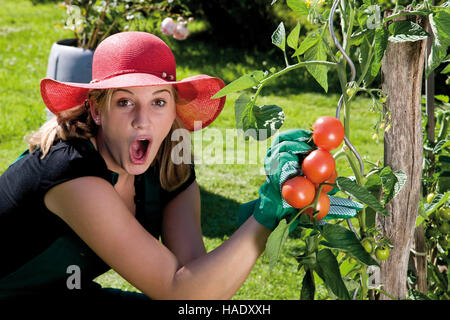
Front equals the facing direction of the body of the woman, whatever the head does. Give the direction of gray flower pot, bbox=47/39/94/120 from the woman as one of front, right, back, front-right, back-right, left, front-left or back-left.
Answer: back-left

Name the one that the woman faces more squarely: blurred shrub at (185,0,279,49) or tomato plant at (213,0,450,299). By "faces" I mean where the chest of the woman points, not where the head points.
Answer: the tomato plant

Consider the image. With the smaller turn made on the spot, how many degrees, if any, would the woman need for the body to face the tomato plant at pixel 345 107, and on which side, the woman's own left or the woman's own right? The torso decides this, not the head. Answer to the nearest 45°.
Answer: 0° — they already face it

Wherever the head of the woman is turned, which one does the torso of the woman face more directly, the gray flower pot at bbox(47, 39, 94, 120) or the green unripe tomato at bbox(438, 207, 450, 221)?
the green unripe tomato

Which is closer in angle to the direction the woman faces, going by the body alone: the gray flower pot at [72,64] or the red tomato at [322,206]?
the red tomato

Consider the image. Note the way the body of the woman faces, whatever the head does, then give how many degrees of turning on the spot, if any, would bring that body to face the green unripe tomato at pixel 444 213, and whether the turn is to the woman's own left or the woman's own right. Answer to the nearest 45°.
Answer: approximately 45° to the woman's own left

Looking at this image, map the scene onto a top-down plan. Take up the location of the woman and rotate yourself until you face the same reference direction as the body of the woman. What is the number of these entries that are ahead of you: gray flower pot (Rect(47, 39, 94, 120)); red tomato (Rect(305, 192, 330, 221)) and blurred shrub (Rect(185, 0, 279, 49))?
1

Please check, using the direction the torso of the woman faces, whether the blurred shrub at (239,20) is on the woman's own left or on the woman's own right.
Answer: on the woman's own left

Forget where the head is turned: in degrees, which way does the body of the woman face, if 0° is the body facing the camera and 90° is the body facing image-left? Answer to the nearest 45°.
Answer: approximately 315°

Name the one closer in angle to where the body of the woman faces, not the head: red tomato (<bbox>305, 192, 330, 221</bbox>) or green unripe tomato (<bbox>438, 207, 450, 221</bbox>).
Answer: the red tomato

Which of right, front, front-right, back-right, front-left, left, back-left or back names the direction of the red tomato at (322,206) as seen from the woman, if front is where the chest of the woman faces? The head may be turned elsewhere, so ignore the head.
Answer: front
